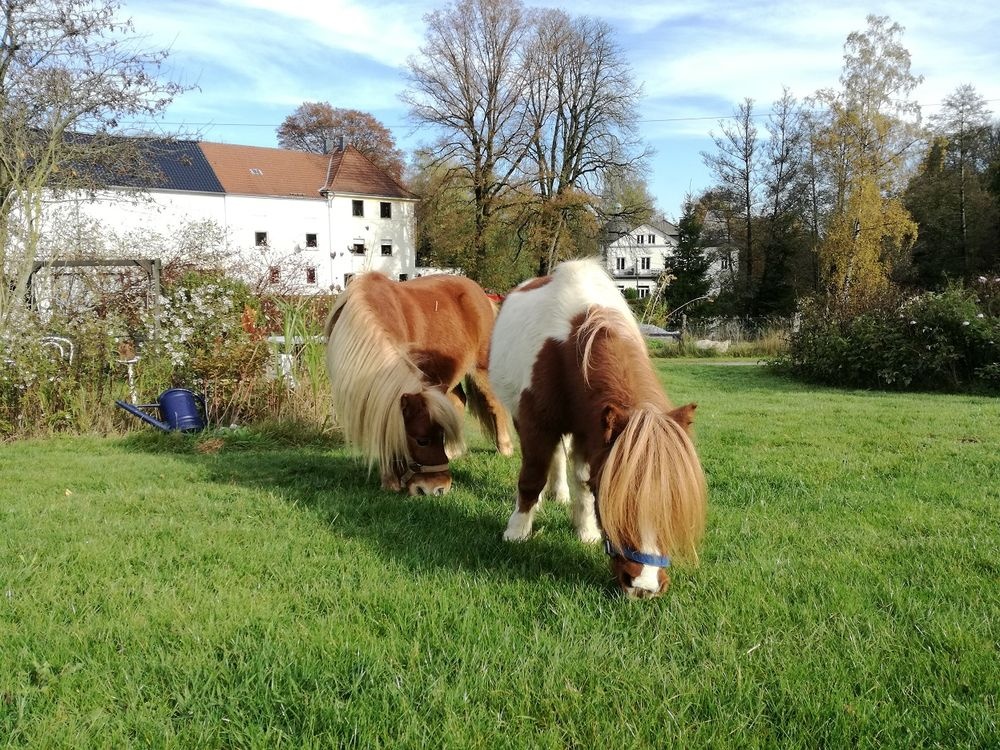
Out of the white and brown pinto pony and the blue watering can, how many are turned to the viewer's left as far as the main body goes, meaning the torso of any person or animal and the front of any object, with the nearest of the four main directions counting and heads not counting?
1

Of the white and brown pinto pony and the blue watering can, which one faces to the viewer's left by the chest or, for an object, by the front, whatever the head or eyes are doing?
the blue watering can

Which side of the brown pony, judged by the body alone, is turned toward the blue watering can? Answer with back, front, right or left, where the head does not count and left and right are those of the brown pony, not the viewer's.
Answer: right

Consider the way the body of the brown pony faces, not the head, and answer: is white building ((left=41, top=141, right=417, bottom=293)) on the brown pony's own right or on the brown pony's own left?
on the brown pony's own right

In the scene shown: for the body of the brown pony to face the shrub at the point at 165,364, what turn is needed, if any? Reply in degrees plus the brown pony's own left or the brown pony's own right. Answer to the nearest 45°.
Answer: approximately 90° to the brown pony's own right

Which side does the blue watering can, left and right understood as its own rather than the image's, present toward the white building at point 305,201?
right

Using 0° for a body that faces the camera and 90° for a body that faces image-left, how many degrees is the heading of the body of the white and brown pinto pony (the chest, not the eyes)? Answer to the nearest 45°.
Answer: approximately 315°

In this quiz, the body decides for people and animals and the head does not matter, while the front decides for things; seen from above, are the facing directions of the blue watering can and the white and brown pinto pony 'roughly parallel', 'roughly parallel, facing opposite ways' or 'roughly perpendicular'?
roughly perpendicular

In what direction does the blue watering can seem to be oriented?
to the viewer's left

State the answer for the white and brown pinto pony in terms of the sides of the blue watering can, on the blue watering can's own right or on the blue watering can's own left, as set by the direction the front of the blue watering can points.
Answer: on the blue watering can's own left
